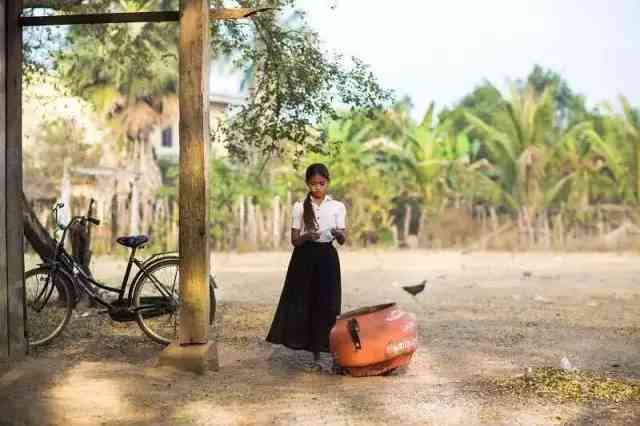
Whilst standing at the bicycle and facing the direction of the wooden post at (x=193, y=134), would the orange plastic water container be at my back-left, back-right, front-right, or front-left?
front-left

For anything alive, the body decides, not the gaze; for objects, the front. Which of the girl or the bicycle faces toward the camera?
the girl

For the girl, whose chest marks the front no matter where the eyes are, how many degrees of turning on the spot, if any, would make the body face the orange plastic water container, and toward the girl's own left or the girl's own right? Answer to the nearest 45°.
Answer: approximately 45° to the girl's own left

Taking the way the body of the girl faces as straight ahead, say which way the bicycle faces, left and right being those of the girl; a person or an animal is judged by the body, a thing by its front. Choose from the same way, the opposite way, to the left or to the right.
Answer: to the right

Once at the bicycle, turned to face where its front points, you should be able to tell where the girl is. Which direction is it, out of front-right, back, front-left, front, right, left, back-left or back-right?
back-left

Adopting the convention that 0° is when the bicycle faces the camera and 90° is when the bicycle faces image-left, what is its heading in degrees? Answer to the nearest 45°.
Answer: approximately 90°

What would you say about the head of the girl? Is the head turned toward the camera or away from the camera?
toward the camera

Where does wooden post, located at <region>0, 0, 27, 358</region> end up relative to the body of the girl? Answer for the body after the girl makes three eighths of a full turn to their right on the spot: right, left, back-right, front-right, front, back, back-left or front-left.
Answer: front-left

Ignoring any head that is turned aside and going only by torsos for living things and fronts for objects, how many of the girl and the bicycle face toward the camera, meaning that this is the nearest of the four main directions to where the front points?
1

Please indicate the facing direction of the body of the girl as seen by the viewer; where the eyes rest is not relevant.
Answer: toward the camera

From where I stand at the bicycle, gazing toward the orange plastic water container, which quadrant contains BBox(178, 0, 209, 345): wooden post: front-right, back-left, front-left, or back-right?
front-right
